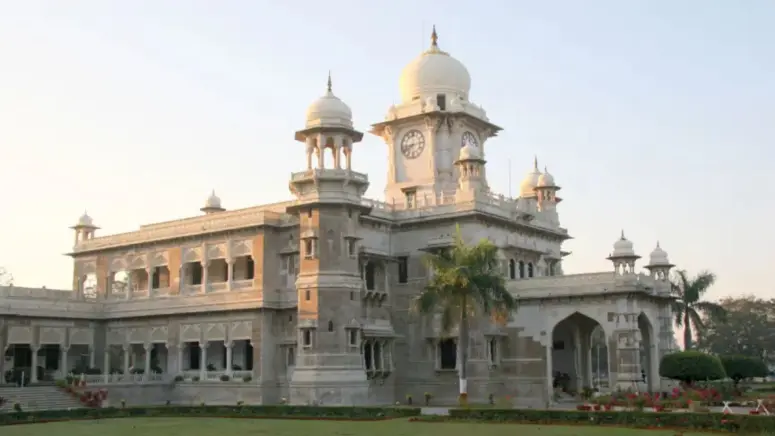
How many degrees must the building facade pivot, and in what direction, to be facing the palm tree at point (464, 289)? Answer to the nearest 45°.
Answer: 0° — it already faces it

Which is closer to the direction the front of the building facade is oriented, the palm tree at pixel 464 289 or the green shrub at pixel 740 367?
the palm tree

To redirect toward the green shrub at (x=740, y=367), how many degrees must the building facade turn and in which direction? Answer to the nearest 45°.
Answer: approximately 45° to its left

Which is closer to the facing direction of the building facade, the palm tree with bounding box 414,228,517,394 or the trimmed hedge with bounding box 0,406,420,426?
the palm tree

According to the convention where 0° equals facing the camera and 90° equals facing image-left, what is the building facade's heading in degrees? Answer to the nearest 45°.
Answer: approximately 315°

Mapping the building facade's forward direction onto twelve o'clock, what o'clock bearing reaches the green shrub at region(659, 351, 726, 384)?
The green shrub is roughly at 11 o'clock from the building facade.
